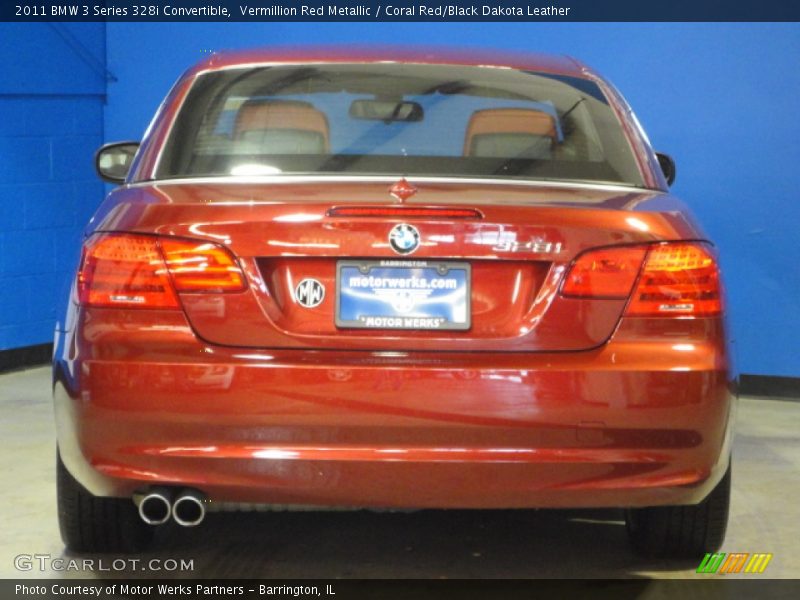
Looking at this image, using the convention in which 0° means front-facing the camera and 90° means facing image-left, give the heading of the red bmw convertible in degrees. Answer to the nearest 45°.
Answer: approximately 180°
